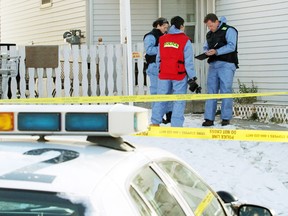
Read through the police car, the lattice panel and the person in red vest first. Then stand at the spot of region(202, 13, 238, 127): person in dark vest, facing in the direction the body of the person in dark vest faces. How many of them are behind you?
1

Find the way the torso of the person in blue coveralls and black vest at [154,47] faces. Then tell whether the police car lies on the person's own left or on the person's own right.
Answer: on the person's own right

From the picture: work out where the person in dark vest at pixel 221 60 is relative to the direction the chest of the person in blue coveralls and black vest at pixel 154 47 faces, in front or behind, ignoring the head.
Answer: in front

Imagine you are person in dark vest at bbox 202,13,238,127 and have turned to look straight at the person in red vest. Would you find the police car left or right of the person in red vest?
left

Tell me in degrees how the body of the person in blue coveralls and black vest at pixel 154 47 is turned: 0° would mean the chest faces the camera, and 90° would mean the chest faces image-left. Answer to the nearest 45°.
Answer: approximately 270°

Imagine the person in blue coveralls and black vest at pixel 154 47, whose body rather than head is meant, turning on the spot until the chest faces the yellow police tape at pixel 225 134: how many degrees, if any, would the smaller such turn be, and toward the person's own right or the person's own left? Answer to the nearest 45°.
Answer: approximately 90° to the person's own right

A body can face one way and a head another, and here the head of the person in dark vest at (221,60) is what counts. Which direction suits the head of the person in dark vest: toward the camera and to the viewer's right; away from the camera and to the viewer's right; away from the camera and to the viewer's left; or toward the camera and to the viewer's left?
toward the camera and to the viewer's left

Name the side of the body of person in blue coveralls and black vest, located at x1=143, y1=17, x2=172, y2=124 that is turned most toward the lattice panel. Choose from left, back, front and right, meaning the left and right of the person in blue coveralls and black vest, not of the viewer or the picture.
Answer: front

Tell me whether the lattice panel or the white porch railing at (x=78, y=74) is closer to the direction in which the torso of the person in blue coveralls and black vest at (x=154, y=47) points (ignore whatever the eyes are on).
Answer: the lattice panel

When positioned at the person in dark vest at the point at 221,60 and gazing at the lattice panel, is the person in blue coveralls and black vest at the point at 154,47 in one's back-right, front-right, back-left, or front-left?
back-left

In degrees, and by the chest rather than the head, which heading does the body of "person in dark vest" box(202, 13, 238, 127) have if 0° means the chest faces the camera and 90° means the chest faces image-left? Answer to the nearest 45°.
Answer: approximately 45°

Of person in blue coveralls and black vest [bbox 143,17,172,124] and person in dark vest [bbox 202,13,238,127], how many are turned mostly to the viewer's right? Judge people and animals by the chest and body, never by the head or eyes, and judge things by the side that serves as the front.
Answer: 1
